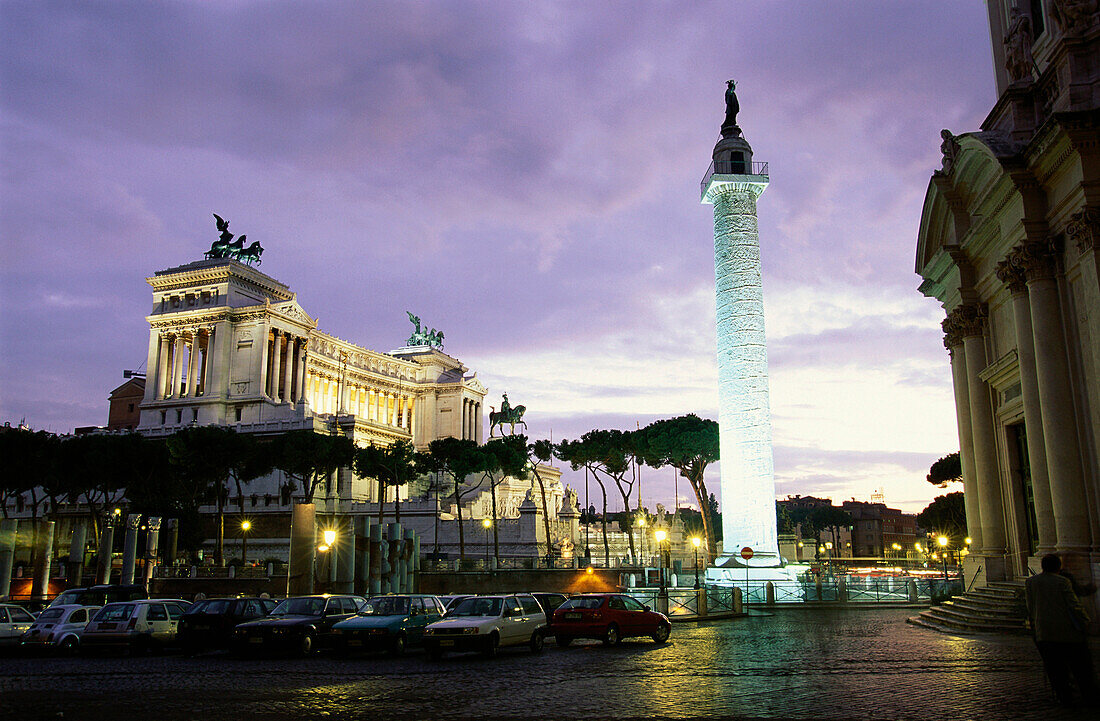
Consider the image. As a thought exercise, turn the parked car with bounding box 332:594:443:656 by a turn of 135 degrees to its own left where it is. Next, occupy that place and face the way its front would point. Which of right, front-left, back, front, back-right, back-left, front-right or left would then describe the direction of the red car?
front

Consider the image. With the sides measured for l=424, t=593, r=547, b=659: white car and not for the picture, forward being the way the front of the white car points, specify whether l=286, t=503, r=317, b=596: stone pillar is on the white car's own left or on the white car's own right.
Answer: on the white car's own right

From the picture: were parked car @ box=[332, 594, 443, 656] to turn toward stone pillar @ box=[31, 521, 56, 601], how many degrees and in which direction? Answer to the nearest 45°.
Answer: approximately 90° to its right

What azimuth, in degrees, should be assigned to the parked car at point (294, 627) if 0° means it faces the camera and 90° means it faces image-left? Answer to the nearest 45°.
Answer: approximately 45°

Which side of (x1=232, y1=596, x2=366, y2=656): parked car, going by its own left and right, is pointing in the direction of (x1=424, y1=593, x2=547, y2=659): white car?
left

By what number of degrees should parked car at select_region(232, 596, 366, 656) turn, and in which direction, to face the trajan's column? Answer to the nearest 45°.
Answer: approximately 180°

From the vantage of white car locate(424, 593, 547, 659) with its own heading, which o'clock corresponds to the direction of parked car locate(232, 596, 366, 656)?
The parked car is roughly at 2 o'clock from the white car.
